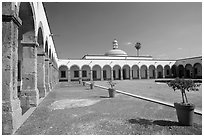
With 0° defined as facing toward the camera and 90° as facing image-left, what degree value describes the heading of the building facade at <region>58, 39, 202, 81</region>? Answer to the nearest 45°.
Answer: approximately 0°
